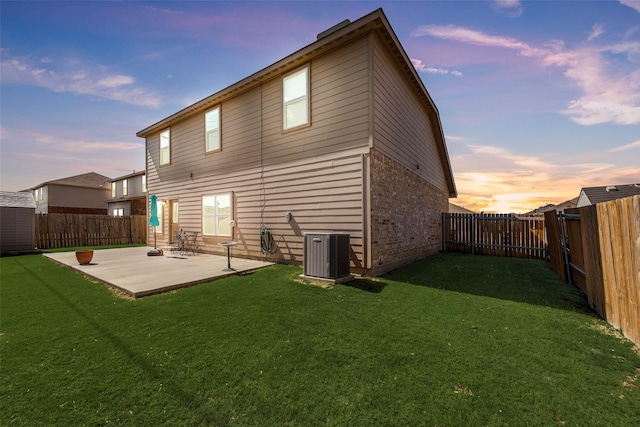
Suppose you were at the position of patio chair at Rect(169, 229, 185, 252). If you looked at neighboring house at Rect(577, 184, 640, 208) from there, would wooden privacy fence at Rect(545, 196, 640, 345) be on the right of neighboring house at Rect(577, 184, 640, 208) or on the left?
right

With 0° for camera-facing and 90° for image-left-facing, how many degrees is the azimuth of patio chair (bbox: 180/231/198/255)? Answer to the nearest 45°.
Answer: approximately 45°

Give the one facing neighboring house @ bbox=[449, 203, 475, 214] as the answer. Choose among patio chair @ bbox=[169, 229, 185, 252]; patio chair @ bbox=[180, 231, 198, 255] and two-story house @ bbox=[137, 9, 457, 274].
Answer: the two-story house

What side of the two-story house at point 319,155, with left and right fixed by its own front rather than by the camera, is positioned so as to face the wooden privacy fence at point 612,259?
right

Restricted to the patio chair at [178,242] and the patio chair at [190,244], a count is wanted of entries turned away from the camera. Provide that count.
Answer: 0

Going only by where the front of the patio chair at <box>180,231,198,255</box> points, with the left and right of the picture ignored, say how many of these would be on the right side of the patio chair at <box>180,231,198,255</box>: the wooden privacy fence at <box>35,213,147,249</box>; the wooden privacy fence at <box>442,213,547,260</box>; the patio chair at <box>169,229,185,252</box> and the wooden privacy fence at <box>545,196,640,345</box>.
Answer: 2

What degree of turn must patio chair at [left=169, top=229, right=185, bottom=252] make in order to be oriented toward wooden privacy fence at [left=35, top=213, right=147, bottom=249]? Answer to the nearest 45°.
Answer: approximately 90° to its right

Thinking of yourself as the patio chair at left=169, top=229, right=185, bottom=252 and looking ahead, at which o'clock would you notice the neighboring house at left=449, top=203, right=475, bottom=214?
The neighboring house is roughly at 7 o'clock from the patio chair.

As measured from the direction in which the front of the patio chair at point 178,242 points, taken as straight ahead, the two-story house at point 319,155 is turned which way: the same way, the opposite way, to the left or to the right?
the opposite way

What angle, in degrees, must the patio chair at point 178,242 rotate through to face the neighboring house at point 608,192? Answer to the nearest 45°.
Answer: approximately 135° to its left

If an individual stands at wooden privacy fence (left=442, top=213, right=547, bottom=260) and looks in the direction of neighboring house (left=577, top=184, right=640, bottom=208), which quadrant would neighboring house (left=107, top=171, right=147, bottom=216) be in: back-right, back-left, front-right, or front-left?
back-left

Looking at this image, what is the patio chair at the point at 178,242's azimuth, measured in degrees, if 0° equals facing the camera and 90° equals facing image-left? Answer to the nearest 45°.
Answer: approximately 45°

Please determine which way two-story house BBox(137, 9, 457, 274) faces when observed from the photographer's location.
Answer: facing away from the viewer and to the right of the viewer

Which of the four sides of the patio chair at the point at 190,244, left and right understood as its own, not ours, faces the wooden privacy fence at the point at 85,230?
right
